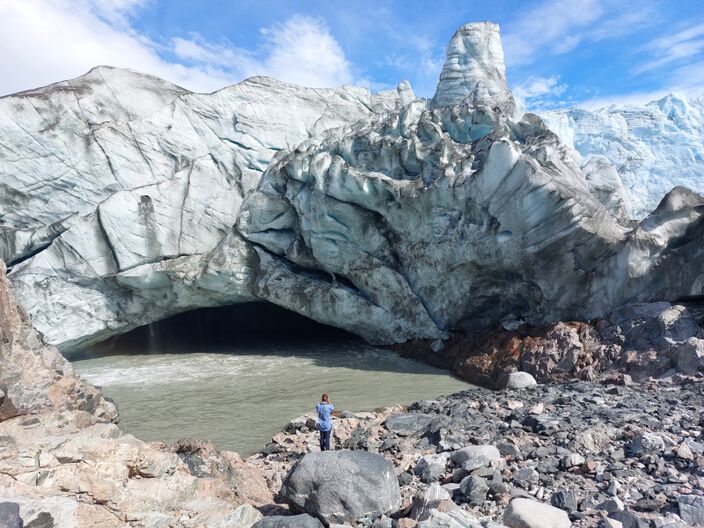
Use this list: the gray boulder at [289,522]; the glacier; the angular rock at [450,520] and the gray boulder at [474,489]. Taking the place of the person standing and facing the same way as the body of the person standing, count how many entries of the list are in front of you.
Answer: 1

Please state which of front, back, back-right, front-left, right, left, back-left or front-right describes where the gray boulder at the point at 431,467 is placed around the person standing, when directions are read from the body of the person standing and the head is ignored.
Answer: back-right

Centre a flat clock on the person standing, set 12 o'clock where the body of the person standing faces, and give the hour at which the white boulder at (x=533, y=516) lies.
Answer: The white boulder is roughly at 5 o'clock from the person standing.

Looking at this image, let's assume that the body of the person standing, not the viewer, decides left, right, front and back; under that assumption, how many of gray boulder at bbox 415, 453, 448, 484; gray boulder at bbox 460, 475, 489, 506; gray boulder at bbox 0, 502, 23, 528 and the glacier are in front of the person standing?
1

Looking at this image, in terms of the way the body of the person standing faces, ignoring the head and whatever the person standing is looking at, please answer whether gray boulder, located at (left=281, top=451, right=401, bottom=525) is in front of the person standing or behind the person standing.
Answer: behind

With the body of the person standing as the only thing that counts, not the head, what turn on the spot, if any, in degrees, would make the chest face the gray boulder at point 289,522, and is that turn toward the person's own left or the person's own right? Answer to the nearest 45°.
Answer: approximately 180°

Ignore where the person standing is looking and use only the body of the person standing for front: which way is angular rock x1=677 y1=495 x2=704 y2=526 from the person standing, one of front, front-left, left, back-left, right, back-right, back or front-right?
back-right

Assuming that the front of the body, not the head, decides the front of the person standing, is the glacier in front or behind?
in front

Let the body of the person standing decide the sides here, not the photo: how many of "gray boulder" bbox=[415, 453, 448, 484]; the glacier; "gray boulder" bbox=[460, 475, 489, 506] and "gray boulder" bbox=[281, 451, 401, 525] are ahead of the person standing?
1

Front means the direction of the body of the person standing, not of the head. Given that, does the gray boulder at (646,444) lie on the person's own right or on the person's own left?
on the person's own right

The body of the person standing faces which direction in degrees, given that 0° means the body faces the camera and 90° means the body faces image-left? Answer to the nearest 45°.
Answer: approximately 180°

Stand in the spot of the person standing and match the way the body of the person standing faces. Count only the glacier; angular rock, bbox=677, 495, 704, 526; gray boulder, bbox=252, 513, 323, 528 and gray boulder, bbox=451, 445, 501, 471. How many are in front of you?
1

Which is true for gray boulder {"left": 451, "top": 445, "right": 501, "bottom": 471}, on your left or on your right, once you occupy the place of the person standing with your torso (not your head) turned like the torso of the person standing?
on your right

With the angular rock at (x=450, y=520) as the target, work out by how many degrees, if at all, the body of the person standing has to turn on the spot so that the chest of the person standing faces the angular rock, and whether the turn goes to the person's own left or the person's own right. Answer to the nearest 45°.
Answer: approximately 180°

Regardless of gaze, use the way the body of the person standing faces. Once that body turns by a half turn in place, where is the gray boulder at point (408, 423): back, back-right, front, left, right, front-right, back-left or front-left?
back-left

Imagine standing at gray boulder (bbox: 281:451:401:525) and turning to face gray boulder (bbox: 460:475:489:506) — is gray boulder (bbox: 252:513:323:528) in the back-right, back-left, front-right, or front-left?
back-right
